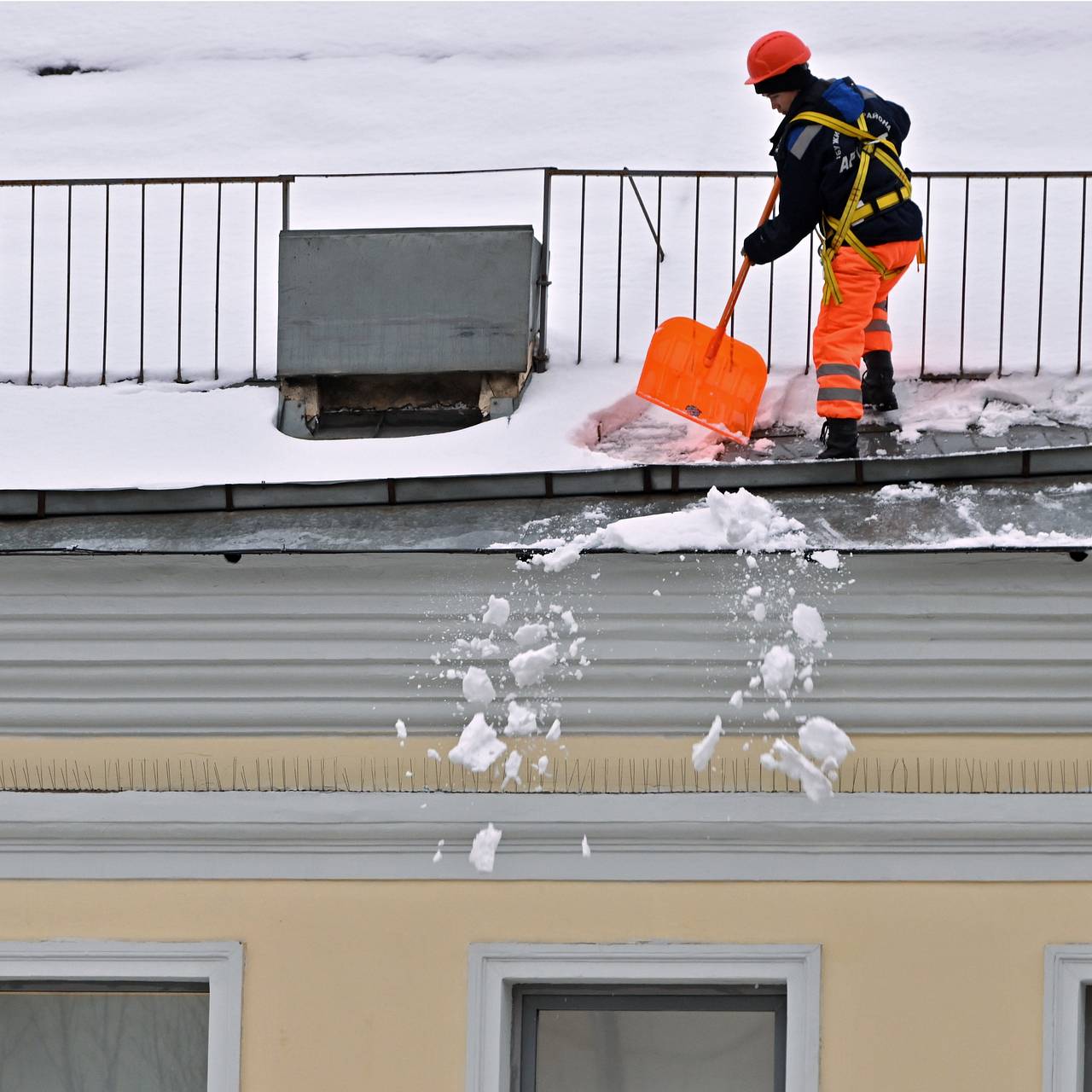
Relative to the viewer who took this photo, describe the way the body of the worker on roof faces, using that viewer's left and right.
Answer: facing away from the viewer and to the left of the viewer

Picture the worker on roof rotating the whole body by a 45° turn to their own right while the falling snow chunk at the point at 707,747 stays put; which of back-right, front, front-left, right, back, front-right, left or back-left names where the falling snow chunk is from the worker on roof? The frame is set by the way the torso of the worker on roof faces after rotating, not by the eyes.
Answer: back

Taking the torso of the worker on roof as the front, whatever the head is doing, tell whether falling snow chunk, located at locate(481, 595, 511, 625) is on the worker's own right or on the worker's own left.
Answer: on the worker's own left

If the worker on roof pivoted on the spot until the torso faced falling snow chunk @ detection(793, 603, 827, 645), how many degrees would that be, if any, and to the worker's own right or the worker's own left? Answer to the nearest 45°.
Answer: approximately 135° to the worker's own left

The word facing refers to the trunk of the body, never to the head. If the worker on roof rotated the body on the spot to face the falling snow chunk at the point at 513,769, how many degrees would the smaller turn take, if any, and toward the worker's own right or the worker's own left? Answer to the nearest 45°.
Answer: approximately 90° to the worker's own left

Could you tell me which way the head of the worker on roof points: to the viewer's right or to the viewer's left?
to the viewer's left

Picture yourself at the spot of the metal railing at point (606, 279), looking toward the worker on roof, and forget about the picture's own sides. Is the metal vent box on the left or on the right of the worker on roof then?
right

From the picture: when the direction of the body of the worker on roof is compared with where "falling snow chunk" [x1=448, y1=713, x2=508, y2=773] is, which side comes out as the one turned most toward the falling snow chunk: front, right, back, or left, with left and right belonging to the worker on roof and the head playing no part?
left

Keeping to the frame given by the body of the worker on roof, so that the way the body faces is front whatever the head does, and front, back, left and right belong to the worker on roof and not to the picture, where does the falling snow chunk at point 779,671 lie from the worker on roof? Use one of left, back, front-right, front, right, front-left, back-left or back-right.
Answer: back-left
